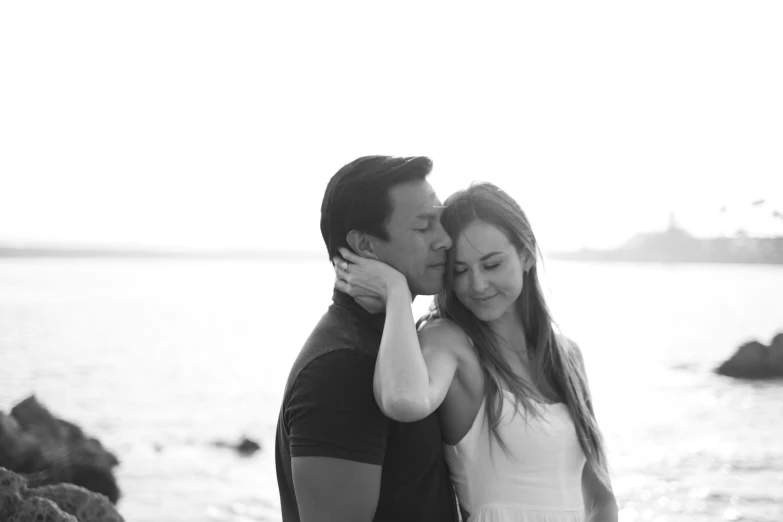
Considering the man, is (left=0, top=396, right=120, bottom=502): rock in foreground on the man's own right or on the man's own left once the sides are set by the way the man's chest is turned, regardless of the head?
on the man's own left

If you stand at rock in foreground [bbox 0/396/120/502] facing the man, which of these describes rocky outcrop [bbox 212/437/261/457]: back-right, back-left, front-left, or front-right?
back-left

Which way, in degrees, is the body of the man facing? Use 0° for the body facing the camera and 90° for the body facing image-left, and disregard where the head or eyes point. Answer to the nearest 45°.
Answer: approximately 270°

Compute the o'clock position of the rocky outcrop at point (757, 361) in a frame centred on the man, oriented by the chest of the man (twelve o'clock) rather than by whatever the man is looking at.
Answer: The rocky outcrop is roughly at 10 o'clock from the man.

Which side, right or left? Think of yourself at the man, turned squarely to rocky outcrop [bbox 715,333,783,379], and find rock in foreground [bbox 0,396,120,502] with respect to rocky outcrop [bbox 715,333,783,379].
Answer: left

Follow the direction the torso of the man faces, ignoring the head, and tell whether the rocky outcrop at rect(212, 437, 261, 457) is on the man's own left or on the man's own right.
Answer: on the man's own left

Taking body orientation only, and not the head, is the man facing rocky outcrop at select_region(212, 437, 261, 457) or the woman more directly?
the woman
